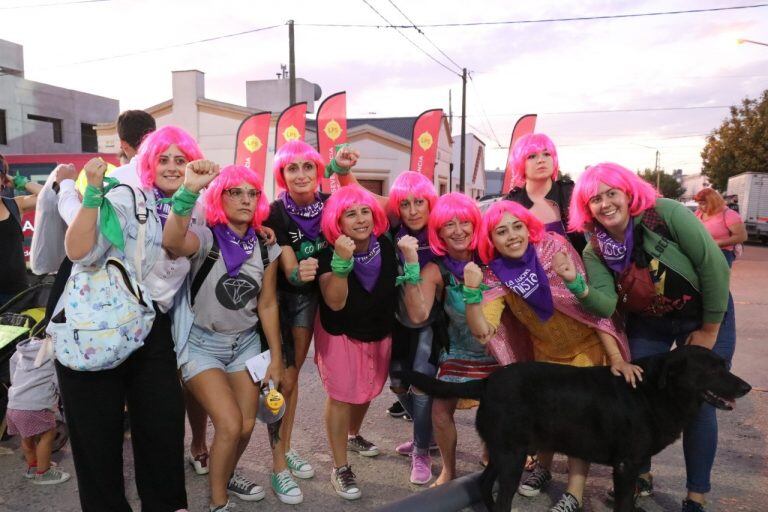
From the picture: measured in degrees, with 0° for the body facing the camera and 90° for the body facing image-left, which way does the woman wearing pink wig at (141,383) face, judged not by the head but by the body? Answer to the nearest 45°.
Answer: approximately 315°

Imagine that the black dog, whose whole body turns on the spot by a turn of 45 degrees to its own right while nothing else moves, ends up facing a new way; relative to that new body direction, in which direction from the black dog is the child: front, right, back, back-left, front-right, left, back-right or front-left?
back-right

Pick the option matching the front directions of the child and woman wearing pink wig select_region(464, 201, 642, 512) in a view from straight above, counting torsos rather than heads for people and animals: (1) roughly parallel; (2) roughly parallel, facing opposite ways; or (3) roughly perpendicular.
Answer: roughly parallel, facing opposite ways

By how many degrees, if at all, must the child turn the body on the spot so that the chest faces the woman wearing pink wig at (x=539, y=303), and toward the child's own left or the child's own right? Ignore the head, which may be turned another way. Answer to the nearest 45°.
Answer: approximately 45° to the child's own right

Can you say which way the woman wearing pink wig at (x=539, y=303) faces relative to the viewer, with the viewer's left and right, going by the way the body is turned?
facing the viewer and to the left of the viewer

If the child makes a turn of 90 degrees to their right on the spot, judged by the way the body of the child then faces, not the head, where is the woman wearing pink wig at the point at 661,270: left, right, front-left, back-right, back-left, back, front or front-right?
front-left

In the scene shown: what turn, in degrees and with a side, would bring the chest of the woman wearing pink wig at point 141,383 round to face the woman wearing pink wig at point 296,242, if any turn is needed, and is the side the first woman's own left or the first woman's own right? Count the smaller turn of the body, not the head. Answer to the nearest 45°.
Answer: approximately 90° to the first woman's own left

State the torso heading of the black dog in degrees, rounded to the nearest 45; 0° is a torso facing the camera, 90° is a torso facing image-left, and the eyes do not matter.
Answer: approximately 270°

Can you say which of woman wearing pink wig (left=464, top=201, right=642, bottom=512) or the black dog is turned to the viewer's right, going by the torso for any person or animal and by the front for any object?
the black dog

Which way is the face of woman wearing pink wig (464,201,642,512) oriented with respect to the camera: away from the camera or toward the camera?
toward the camera

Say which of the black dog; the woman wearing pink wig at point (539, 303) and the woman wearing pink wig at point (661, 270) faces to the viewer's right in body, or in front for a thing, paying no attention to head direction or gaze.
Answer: the black dog
